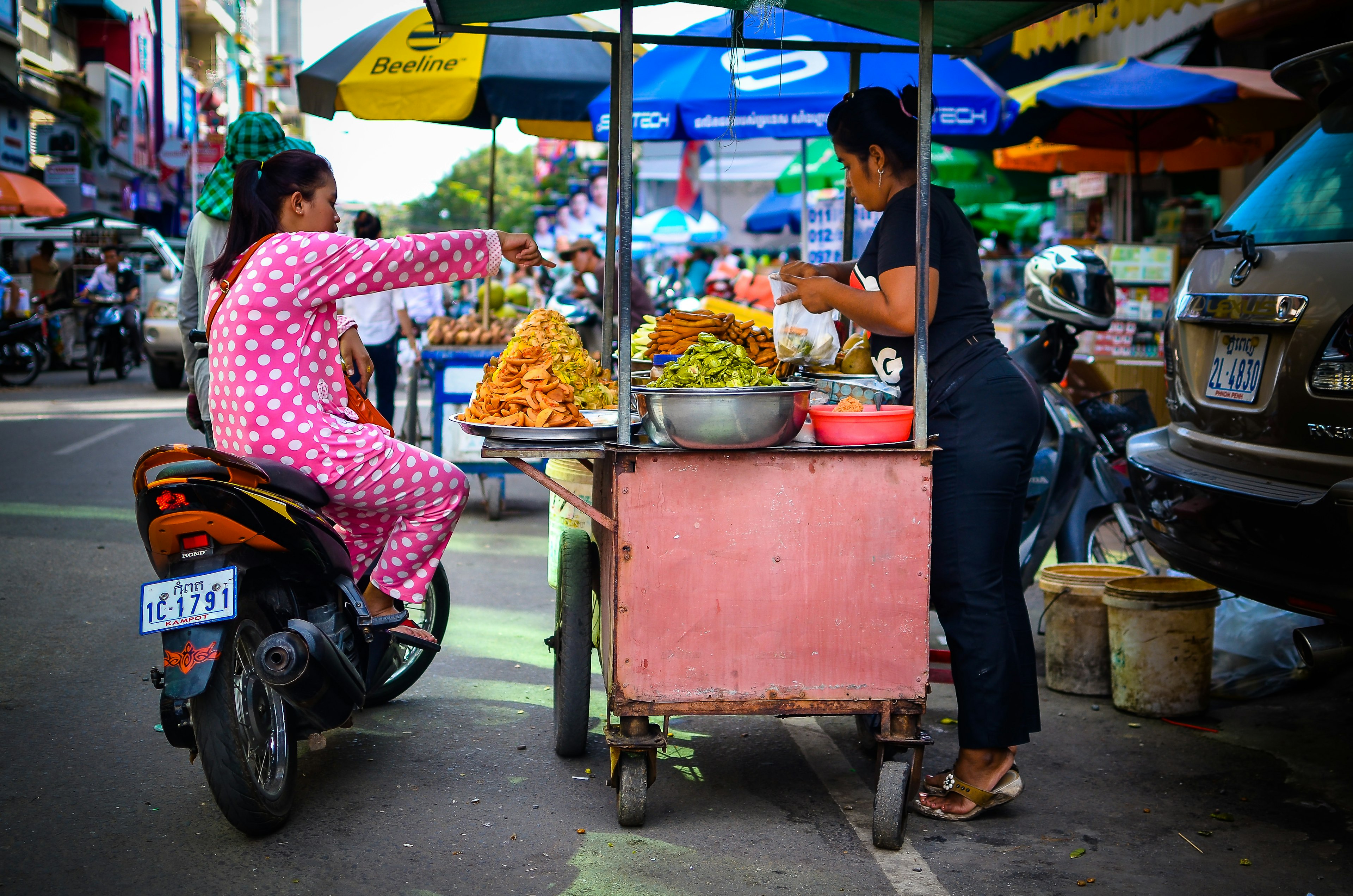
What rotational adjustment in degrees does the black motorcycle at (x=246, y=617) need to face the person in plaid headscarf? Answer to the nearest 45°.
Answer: approximately 45° to its left

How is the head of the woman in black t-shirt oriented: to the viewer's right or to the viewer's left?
to the viewer's left

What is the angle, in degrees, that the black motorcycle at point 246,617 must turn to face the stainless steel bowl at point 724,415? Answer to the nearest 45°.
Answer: approximately 45° to its right

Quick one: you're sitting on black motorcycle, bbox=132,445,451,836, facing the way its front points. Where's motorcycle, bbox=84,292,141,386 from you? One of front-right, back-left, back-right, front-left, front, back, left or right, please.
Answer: front-left

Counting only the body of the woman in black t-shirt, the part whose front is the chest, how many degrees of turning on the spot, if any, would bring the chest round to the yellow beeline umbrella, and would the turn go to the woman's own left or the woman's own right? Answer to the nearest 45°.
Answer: approximately 45° to the woman's own right

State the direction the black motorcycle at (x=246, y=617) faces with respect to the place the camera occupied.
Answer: facing away from the viewer and to the right of the viewer

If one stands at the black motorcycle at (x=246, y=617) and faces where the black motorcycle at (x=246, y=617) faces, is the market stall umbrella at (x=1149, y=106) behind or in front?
in front

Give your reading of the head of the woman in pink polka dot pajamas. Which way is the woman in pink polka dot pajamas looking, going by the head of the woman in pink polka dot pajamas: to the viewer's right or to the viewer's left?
to the viewer's right

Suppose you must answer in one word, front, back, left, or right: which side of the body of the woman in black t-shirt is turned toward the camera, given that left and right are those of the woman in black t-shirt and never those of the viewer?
left

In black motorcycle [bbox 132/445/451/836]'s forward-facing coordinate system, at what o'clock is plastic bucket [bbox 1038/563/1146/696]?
The plastic bucket is roughly at 1 o'clock from the black motorcycle.
